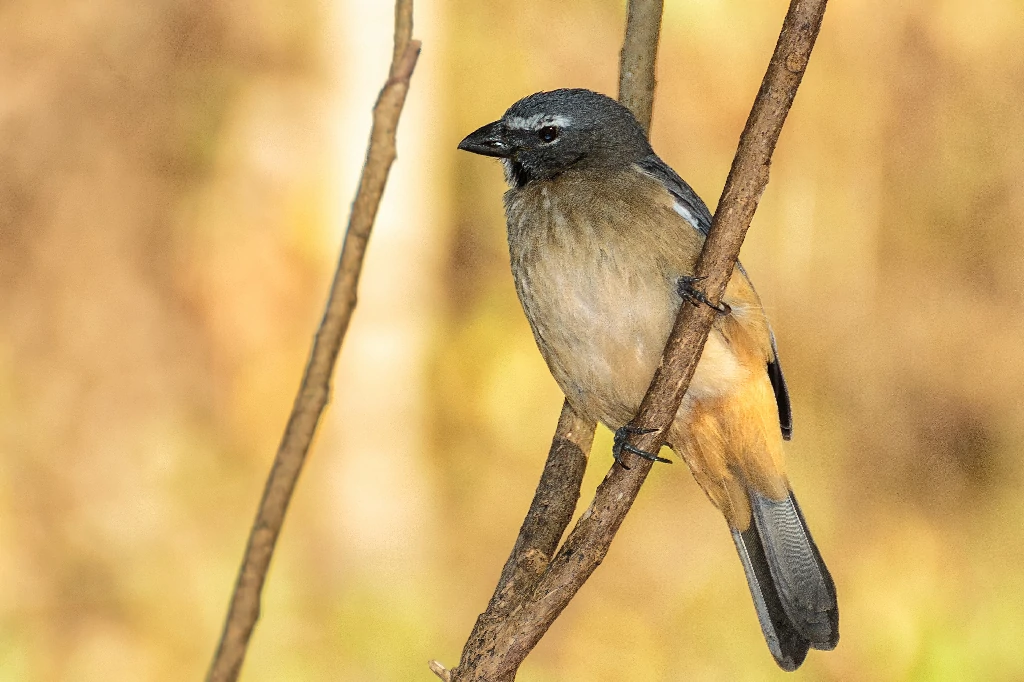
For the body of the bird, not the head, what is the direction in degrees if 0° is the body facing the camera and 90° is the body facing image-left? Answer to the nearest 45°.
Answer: approximately 45°

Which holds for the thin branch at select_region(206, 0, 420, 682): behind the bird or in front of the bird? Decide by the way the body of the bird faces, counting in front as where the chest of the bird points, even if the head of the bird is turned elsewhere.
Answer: in front
